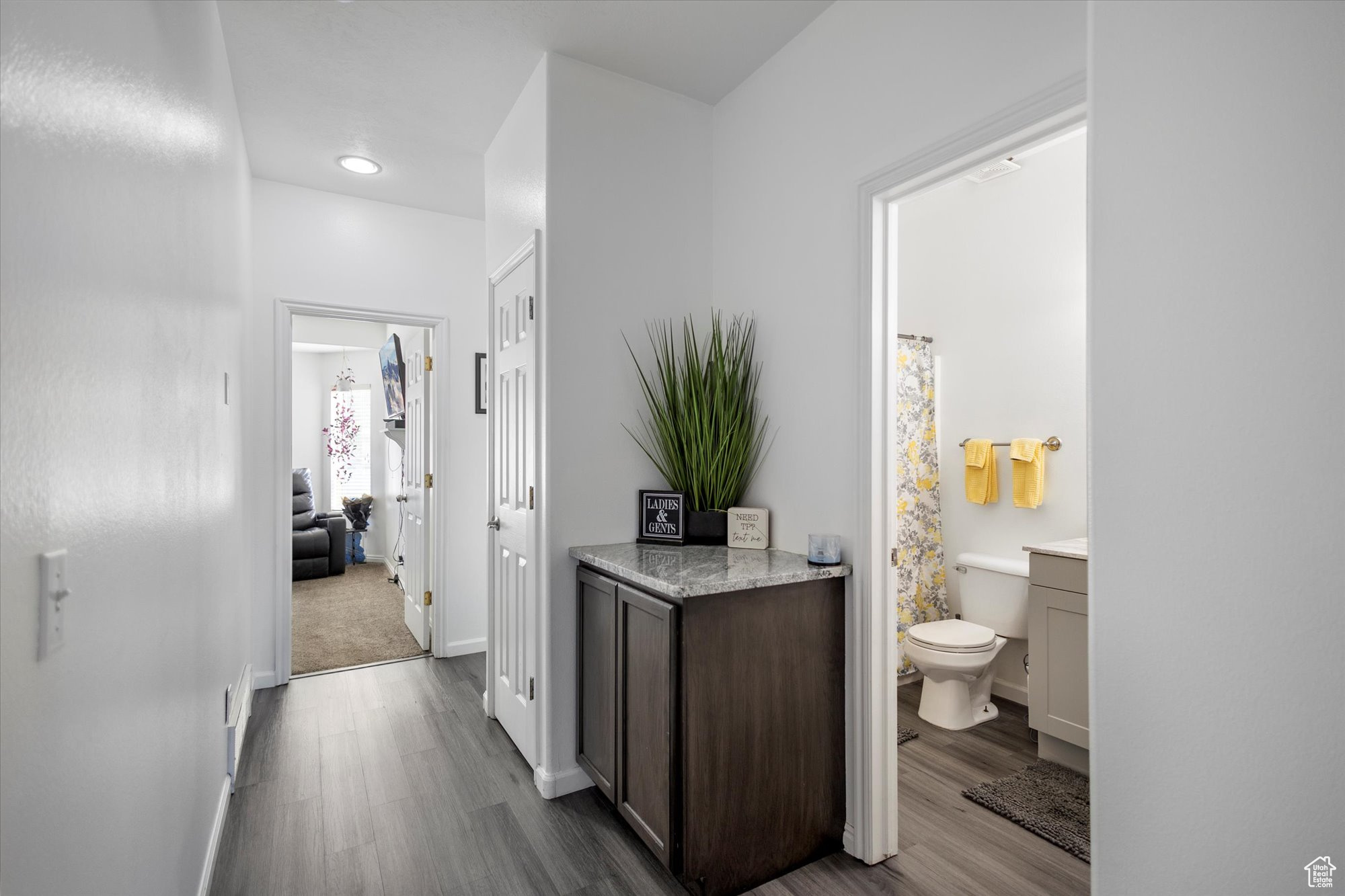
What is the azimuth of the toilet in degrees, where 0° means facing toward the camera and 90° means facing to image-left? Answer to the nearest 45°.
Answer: approximately 45°

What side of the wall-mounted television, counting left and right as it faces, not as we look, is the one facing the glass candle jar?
left

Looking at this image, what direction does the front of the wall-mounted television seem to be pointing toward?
to the viewer's left

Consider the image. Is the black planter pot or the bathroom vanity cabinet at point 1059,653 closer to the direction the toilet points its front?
the black planter pot

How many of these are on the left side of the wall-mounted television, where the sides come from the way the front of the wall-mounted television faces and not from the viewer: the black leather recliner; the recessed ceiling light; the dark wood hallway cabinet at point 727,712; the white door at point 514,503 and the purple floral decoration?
3

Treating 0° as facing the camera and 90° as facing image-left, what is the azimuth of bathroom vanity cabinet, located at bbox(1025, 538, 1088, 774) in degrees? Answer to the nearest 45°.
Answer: approximately 45°
